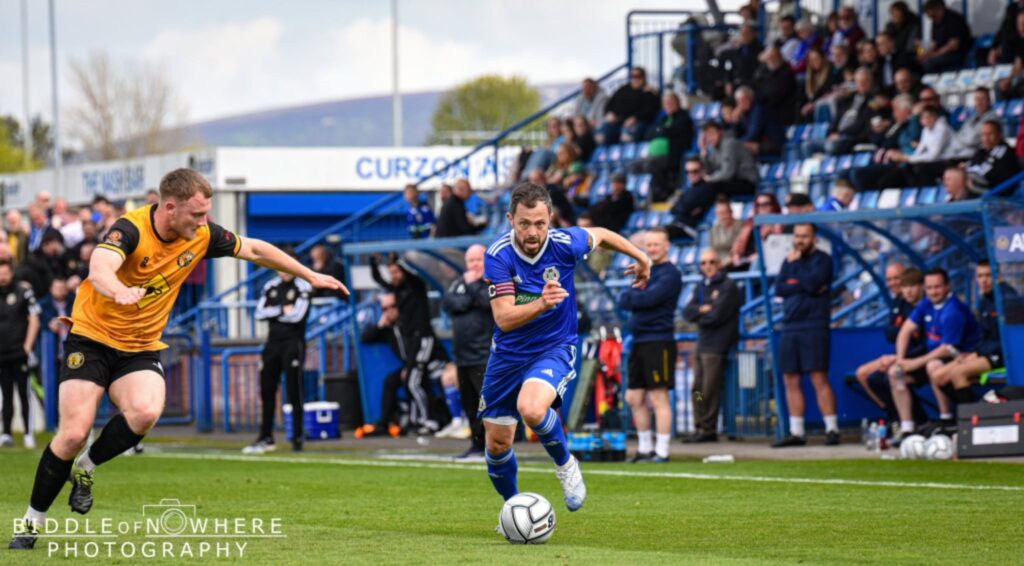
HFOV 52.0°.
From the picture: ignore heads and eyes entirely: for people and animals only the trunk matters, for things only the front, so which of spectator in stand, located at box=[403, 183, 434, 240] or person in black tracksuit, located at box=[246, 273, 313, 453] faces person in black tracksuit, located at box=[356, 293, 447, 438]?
the spectator in stand

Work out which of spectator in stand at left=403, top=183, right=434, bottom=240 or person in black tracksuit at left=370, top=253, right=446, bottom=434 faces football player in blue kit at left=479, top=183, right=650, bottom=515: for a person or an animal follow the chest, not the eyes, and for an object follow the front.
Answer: the spectator in stand

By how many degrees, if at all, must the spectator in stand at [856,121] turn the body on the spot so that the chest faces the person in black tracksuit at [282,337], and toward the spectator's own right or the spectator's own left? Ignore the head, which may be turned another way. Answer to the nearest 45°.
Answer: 0° — they already face them

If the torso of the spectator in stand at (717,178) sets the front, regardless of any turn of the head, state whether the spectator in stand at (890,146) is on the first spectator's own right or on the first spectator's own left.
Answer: on the first spectator's own left
